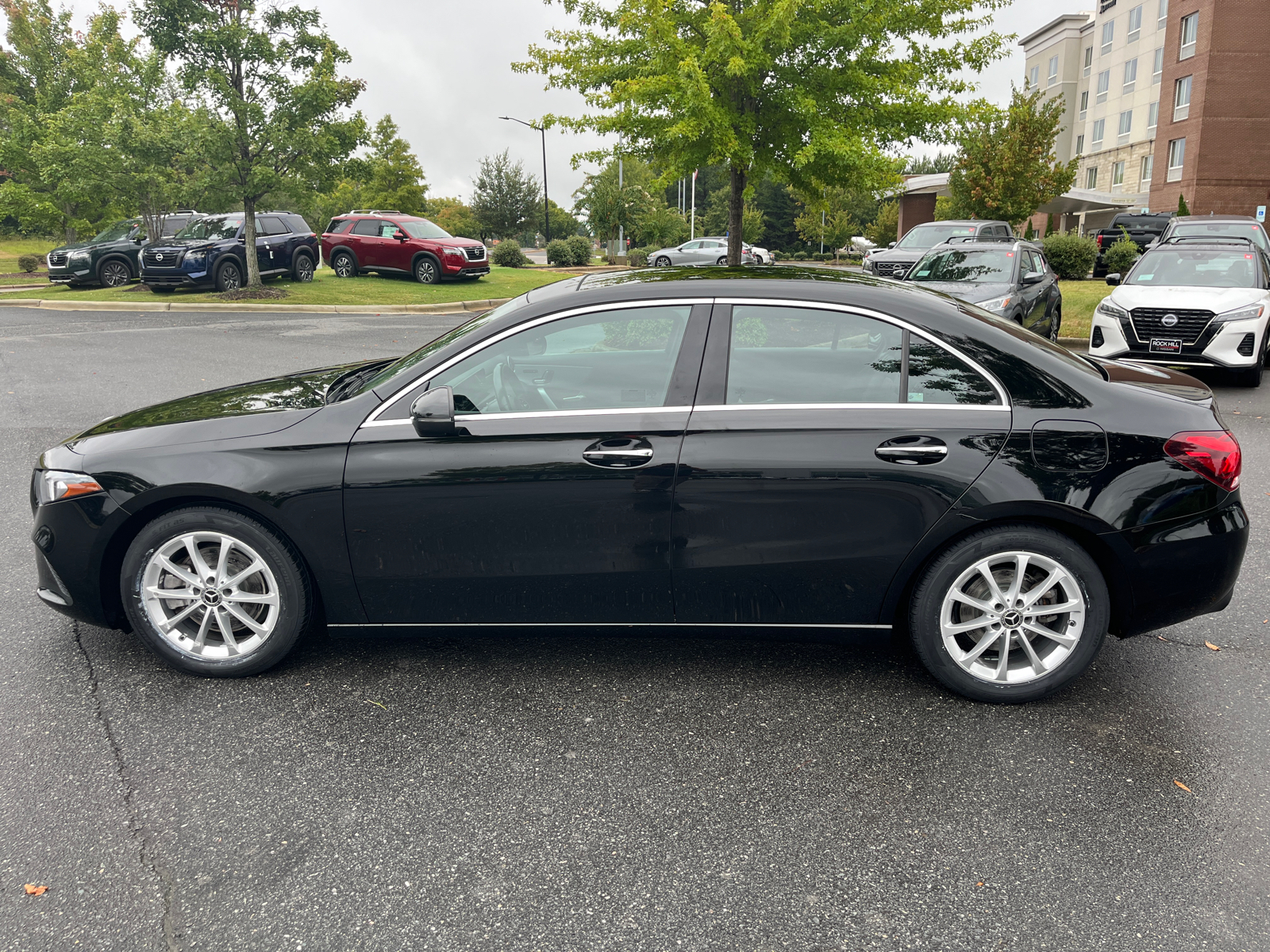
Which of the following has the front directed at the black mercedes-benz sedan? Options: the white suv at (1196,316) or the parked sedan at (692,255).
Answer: the white suv

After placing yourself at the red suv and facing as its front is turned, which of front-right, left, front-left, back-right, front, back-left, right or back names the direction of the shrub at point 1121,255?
front-left

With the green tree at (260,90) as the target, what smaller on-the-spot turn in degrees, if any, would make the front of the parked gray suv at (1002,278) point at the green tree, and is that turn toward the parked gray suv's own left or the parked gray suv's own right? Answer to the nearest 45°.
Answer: approximately 45° to the parked gray suv's own right

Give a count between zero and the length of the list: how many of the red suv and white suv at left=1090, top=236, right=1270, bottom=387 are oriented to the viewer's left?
0

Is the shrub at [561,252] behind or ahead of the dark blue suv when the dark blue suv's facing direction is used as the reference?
behind

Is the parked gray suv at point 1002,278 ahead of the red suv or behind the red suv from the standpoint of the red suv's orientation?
ahead

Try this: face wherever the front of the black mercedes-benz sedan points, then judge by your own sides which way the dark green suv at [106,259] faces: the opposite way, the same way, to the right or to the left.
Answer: to the left

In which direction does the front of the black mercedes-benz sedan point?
to the viewer's left

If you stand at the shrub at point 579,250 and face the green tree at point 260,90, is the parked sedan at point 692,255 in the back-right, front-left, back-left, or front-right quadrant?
back-left

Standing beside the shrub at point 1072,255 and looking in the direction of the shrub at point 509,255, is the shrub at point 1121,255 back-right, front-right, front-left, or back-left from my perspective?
back-right

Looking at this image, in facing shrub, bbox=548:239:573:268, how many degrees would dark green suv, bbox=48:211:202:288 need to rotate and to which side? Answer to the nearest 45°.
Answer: approximately 180°

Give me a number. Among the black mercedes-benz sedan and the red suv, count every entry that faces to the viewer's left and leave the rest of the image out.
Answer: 1

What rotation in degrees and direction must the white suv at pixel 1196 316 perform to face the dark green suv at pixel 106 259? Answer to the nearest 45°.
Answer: approximately 90° to its right

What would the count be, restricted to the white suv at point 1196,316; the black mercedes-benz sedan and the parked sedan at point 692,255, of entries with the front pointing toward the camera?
1

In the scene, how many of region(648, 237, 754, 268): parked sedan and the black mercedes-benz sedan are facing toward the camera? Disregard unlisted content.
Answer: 0

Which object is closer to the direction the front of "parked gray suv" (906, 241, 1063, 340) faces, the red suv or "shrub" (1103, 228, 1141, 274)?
the red suv
